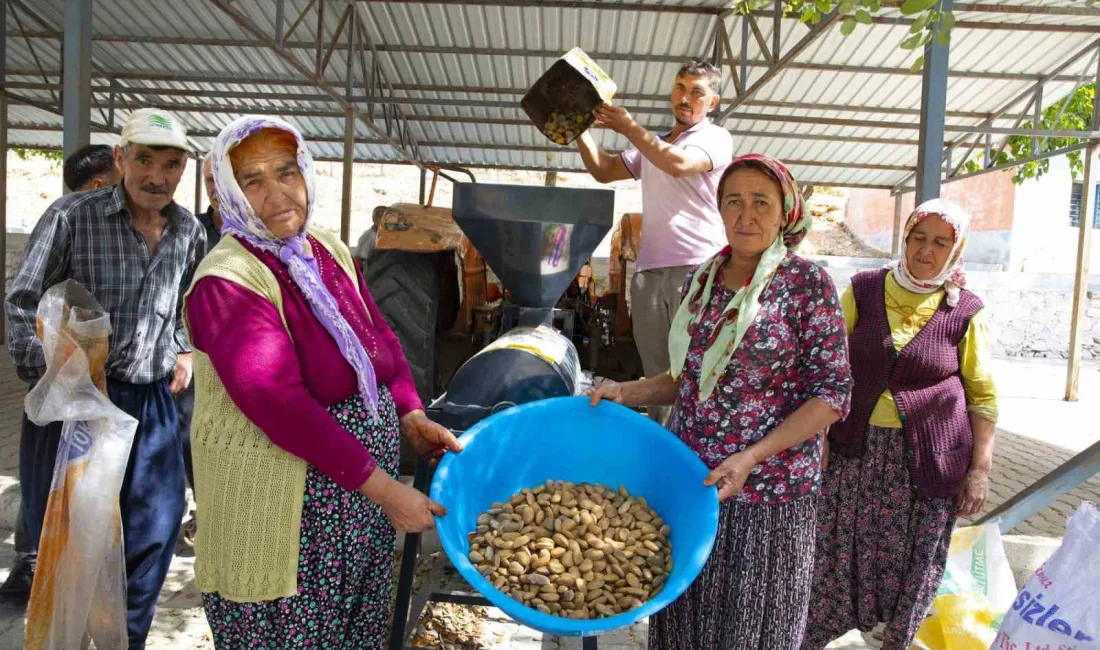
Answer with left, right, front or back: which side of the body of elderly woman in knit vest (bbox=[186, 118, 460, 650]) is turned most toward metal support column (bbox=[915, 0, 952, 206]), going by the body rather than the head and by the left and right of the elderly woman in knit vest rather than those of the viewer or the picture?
left

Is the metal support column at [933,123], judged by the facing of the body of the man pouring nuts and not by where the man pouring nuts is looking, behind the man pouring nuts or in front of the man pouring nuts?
behind

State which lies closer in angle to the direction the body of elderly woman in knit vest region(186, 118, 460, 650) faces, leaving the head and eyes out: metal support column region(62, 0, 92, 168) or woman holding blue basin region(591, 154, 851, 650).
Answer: the woman holding blue basin

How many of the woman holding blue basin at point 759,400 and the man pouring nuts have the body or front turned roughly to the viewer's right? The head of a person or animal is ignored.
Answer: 0

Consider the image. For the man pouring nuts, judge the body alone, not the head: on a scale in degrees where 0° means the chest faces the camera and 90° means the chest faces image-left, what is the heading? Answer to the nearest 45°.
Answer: approximately 45°

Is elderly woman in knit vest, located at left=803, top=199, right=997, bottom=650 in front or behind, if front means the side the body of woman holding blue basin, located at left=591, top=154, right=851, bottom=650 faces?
behind

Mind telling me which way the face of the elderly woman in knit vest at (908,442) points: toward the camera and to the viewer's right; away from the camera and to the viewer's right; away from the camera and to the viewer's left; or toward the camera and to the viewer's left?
toward the camera and to the viewer's left

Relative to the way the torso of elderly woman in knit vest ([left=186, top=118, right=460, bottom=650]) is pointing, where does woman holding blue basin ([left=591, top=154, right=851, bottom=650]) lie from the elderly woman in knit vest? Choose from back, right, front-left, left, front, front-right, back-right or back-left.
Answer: front-left

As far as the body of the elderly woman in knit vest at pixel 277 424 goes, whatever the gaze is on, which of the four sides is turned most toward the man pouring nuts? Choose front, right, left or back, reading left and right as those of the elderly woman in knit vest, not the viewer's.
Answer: left

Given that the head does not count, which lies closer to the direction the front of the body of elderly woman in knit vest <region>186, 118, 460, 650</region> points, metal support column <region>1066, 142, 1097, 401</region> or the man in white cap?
the metal support column

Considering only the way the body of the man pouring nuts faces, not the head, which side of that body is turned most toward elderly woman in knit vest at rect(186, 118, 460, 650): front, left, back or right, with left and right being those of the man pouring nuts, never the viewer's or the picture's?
front
